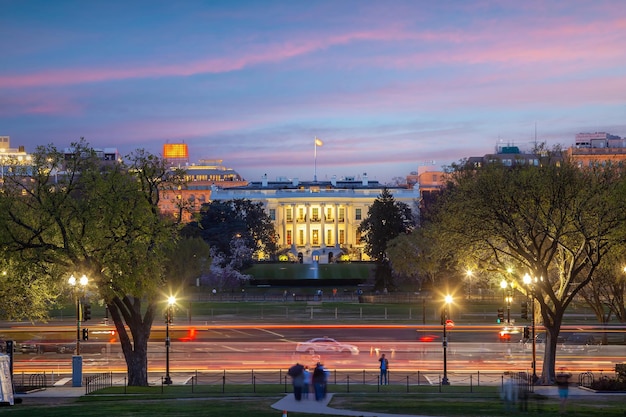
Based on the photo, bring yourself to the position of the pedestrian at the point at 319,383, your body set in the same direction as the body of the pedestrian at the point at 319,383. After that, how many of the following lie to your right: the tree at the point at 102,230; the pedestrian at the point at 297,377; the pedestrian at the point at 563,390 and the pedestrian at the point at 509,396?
2

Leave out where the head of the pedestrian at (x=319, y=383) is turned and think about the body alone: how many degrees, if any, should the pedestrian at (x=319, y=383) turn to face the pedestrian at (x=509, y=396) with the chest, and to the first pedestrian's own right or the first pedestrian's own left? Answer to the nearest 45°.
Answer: approximately 90° to the first pedestrian's own right

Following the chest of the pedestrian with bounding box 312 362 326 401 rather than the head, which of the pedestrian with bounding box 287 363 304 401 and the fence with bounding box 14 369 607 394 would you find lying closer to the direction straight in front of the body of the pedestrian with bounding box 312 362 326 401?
the fence

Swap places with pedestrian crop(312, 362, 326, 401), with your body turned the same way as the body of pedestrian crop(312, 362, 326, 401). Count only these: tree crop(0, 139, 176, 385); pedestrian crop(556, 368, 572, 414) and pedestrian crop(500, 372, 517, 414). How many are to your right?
2

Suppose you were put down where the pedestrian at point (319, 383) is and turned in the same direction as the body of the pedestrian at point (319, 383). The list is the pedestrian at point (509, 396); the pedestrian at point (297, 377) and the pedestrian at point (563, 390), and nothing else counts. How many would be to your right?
2

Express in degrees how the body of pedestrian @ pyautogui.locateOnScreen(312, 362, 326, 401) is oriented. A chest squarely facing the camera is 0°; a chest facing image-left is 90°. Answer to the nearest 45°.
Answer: approximately 180°

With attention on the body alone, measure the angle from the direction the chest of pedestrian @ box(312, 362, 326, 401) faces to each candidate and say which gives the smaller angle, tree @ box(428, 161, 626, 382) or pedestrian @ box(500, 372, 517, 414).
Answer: the tree

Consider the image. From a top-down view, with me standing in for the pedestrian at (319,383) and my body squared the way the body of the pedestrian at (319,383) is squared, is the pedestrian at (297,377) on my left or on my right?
on my left

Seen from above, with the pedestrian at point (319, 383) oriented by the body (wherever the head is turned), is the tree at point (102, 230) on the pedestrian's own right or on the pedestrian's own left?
on the pedestrian's own left

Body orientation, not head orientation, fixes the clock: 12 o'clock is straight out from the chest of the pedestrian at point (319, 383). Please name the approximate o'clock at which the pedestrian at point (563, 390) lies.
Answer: the pedestrian at point (563, 390) is roughly at 3 o'clock from the pedestrian at point (319, 383).
